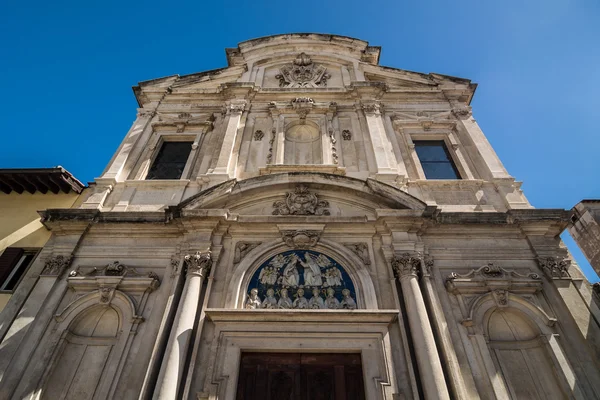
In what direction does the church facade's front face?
toward the camera

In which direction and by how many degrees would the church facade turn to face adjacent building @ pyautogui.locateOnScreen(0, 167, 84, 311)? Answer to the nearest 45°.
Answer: approximately 90° to its right
